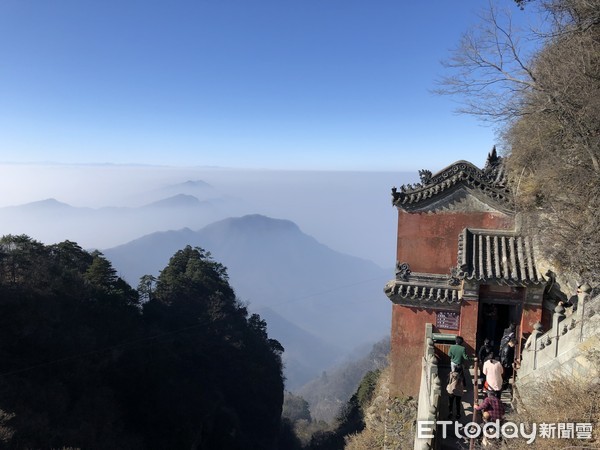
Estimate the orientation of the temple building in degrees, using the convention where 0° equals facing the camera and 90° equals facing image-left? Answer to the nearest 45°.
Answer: approximately 0°

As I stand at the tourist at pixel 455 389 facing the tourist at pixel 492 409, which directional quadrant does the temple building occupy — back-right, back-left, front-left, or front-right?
back-left

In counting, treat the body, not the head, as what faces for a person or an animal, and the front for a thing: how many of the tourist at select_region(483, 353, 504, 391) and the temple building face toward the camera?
1

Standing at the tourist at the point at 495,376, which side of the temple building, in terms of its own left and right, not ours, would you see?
front

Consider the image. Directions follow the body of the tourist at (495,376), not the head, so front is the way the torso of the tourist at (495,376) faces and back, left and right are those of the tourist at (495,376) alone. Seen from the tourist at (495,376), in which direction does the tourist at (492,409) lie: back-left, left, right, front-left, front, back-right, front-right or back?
back

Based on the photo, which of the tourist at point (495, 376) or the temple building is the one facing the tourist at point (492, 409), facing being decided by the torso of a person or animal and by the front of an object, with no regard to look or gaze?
the temple building

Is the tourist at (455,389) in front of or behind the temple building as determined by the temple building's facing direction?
in front

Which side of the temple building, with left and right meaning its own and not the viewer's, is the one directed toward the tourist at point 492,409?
front

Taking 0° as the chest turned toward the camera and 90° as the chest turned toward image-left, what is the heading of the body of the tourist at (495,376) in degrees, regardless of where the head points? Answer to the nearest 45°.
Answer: approximately 180°

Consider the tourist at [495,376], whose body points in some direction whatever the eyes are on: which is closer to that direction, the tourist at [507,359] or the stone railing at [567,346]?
the tourist

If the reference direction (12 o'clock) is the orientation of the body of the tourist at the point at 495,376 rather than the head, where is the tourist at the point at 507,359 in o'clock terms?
the tourist at the point at 507,359 is roughly at 12 o'clock from the tourist at the point at 495,376.

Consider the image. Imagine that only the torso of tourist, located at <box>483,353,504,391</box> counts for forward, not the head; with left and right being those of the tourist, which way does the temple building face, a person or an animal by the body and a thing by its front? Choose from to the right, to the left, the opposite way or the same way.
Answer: the opposite way

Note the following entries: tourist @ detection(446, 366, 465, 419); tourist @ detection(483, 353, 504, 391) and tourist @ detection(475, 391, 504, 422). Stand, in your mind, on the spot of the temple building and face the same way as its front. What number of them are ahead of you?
3
